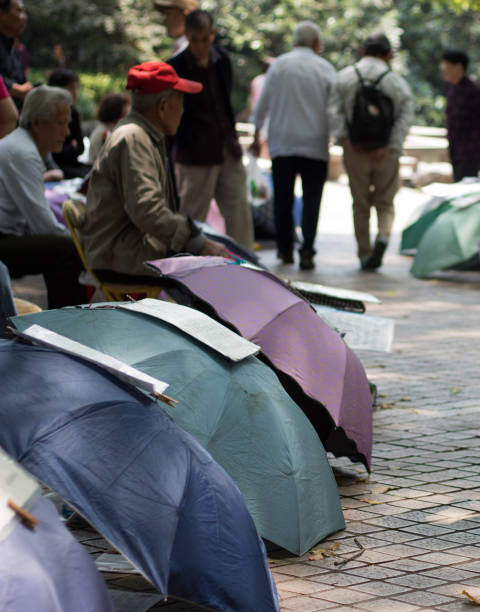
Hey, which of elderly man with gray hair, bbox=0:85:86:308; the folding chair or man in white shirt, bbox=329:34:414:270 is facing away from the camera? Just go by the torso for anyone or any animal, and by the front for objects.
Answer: the man in white shirt

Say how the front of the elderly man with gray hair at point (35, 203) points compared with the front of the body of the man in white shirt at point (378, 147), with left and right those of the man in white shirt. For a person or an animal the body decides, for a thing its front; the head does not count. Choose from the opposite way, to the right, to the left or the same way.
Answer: to the right

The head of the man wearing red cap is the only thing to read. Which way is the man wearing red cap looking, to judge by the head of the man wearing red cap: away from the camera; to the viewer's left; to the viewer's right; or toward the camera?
to the viewer's right

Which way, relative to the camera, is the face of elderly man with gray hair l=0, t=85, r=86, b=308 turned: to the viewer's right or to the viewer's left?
to the viewer's right

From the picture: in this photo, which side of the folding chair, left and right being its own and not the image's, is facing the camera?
right

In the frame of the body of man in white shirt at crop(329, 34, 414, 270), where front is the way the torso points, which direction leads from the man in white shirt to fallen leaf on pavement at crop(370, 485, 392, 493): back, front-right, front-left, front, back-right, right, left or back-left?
back

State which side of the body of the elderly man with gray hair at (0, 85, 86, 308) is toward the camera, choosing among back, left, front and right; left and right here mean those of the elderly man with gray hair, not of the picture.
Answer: right

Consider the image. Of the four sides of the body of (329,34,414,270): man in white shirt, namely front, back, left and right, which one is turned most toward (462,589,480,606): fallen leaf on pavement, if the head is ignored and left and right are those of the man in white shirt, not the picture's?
back

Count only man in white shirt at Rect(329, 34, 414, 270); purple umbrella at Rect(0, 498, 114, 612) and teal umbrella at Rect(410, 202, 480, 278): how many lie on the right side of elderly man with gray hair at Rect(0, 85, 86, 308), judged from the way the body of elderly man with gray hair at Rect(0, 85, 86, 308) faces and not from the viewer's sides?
1

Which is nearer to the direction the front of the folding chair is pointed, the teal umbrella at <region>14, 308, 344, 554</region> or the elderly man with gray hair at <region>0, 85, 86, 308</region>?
the teal umbrella

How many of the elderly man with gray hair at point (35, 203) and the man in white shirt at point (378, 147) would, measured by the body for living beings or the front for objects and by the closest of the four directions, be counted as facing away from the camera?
1

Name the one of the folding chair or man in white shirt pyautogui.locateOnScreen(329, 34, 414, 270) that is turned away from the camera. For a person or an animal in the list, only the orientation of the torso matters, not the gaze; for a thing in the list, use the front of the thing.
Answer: the man in white shirt

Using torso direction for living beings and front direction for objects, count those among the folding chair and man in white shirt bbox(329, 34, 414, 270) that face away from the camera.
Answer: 1

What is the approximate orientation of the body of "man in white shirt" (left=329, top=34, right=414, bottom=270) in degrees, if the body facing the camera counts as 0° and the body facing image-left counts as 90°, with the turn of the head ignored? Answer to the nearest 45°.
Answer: approximately 180°

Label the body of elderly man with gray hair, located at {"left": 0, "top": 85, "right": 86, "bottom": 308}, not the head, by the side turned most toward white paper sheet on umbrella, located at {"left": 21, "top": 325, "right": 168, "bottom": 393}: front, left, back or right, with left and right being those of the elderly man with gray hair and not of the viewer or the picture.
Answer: right
